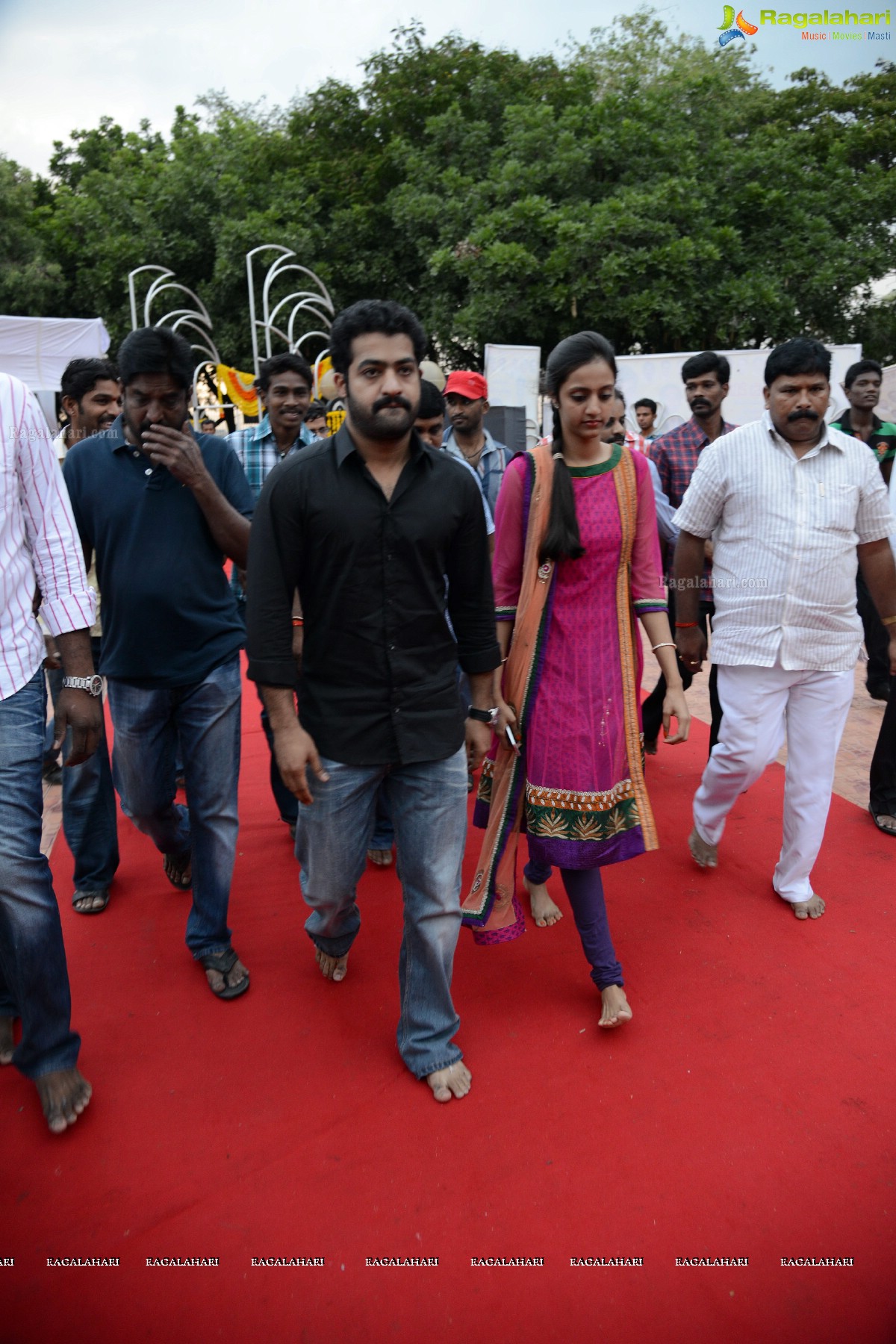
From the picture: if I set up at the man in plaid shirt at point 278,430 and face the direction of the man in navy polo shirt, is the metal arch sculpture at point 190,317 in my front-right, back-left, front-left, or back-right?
back-right

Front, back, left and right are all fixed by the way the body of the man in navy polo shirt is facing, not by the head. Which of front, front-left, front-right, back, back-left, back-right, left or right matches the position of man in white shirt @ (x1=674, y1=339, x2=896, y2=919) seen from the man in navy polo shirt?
left

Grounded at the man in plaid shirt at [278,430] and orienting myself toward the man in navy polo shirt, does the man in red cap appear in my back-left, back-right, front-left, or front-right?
back-left

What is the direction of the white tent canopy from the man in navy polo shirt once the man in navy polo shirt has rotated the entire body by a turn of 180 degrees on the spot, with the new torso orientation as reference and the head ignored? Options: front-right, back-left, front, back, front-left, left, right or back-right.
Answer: front

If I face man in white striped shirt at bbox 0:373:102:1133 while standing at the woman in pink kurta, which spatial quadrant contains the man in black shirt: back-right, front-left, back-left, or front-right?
front-left

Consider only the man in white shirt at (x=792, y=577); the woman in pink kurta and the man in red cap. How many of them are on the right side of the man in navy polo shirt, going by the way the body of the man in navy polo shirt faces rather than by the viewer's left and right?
0

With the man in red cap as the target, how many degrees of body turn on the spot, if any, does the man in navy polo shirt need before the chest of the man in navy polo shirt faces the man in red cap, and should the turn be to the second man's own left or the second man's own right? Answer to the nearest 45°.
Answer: approximately 135° to the second man's own left

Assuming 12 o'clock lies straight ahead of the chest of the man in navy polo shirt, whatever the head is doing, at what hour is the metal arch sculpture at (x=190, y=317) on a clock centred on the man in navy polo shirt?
The metal arch sculpture is roughly at 6 o'clock from the man in navy polo shirt.

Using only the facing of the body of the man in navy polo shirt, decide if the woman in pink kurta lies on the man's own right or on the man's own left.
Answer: on the man's own left

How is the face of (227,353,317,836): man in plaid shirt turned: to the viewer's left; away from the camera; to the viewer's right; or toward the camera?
toward the camera

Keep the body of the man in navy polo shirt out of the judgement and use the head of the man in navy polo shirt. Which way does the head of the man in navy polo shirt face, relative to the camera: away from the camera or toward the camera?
toward the camera

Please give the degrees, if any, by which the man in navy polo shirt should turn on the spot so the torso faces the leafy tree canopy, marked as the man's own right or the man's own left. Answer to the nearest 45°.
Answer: approximately 135° to the man's own left

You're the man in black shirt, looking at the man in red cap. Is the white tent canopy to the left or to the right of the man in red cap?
left

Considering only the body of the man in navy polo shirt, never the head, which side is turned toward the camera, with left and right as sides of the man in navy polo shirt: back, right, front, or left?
front

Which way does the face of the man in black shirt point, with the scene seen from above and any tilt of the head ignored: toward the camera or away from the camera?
toward the camera

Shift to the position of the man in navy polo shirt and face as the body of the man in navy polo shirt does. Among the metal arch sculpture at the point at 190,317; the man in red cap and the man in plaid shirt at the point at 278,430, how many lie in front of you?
0
